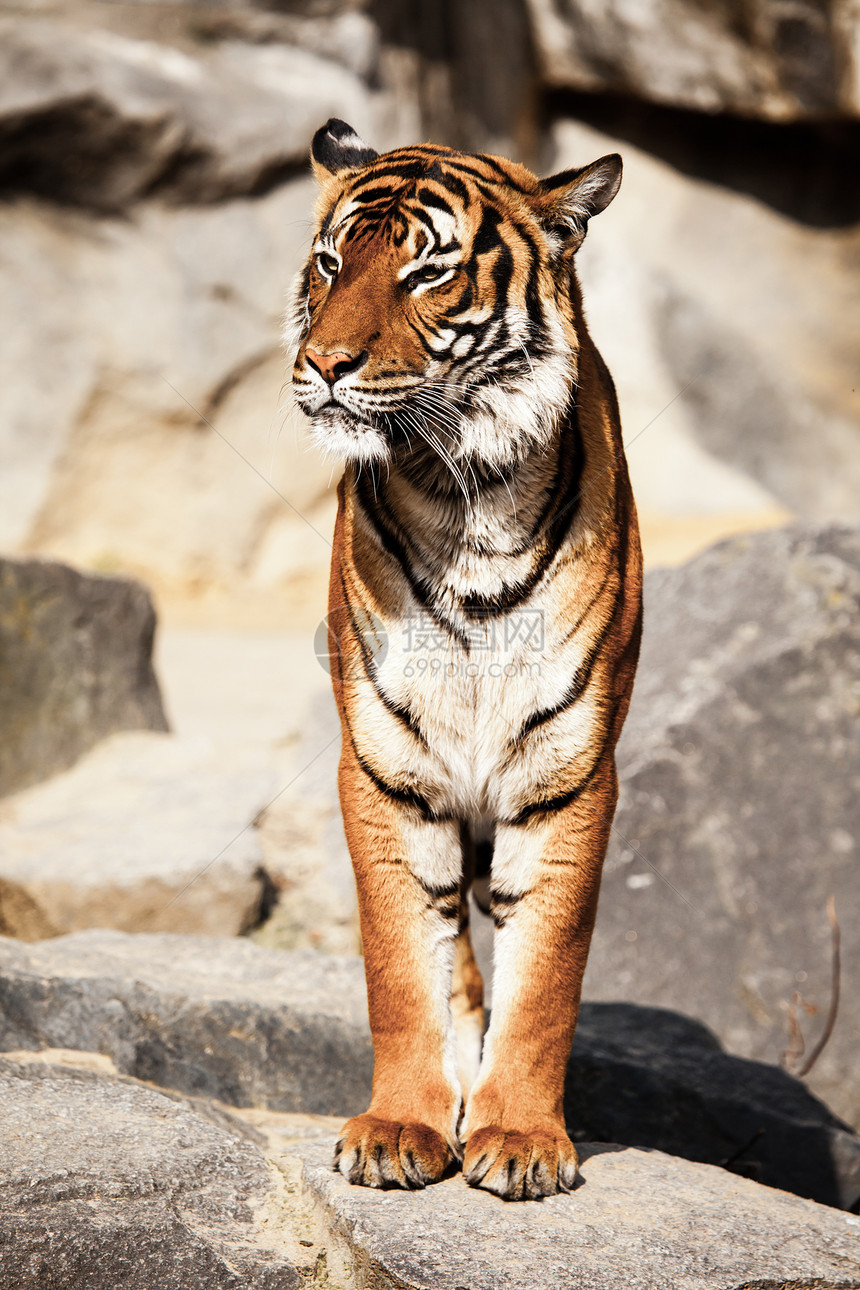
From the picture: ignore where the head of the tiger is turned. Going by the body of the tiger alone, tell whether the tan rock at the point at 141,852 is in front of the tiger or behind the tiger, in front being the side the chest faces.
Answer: behind

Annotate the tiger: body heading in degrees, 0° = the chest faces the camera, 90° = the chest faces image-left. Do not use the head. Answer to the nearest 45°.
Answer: approximately 0°

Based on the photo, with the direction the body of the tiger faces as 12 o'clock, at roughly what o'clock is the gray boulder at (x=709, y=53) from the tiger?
The gray boulder is roughly at 6 o'clock from the tiger.
